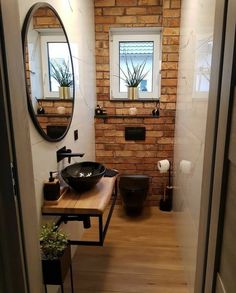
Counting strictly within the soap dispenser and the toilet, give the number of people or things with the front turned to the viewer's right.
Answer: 1

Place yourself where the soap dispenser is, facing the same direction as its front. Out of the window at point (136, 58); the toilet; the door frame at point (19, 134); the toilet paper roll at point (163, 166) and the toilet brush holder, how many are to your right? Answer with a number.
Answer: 1

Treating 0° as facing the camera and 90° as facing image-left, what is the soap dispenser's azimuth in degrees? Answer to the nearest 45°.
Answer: approximately 270°

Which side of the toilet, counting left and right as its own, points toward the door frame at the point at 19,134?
front

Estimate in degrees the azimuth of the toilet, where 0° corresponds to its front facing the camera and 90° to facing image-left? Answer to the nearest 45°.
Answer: approximately 0°

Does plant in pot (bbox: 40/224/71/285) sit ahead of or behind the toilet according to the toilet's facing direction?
ahead
